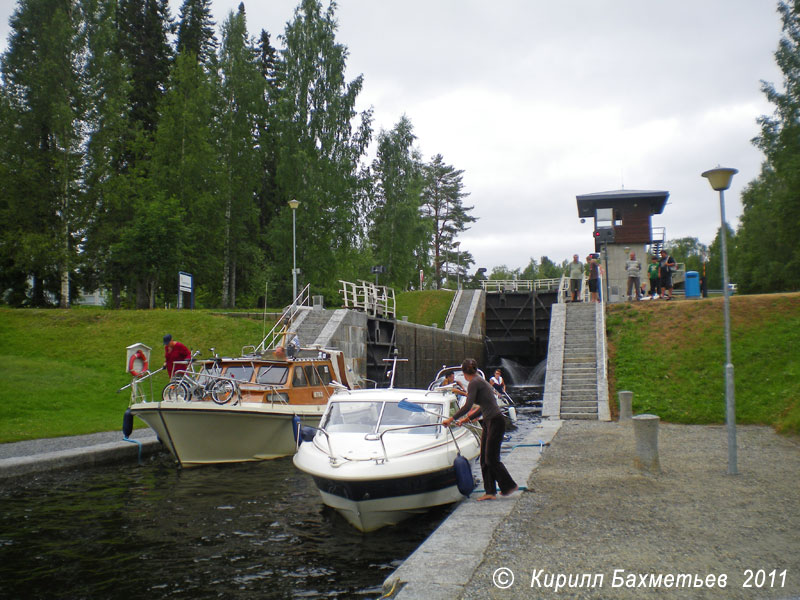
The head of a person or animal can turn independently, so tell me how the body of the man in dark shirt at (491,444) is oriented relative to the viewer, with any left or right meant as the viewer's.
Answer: facing to the left of the viewer

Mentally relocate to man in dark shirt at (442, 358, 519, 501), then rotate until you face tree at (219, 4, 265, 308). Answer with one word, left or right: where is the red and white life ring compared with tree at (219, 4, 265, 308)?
left

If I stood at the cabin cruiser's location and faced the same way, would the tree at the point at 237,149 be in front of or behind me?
behind

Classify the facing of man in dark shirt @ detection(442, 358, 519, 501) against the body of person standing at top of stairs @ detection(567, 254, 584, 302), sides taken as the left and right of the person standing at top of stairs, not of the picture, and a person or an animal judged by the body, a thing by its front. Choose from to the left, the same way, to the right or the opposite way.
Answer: to the right

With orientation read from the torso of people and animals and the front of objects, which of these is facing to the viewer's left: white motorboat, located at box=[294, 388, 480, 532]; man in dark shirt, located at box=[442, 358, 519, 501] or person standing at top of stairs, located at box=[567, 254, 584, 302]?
the man in dark shirt

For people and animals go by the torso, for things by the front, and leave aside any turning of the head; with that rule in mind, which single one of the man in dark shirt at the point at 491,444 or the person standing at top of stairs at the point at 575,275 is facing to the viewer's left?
the man in dark shirt

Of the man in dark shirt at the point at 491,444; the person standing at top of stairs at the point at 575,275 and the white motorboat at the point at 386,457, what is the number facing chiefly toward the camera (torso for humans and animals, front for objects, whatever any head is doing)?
2

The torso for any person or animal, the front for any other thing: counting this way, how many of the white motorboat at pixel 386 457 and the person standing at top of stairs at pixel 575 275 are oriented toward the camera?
2

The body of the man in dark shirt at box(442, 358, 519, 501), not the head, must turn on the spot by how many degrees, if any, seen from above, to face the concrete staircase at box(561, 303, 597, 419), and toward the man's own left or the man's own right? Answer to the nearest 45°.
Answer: approximately 90° to the man's own right

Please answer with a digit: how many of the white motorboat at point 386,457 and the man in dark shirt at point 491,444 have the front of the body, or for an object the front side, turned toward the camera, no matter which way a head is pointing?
1

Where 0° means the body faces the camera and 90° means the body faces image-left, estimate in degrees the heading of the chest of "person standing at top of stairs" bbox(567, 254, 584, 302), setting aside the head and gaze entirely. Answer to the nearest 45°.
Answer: approximately 0°

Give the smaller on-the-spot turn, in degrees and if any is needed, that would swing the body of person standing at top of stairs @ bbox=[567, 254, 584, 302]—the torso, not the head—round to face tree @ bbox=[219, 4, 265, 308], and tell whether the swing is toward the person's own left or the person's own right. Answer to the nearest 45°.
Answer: approximately 90° to the person's own right
